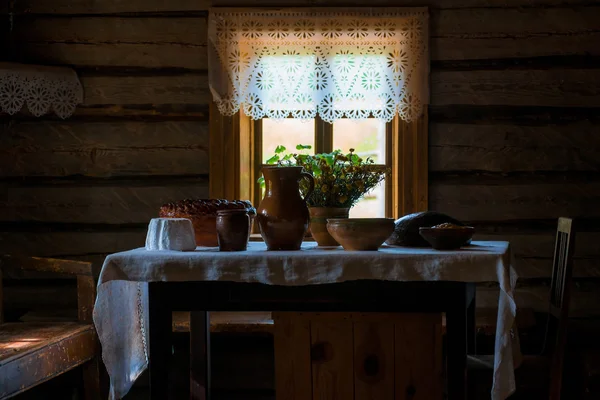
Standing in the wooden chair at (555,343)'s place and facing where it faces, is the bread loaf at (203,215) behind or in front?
in front

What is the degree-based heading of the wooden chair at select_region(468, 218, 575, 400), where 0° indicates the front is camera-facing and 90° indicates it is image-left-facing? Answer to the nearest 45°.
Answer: approximately 90°

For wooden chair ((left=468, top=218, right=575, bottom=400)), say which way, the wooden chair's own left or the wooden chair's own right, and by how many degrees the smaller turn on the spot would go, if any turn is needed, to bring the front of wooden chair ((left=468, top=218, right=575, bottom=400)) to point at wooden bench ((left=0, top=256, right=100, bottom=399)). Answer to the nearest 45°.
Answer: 0° — it already faces it

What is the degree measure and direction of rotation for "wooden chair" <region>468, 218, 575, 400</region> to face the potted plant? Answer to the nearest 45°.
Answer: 0° — it already faces it

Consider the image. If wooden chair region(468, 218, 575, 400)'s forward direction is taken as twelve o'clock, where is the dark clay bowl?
The dark clay bowl is roughly at 11 o'clock from the wooden chair.

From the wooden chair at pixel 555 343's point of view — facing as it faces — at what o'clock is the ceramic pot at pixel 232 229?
The ceramic pot is roughly at 11 o'clock from the wooden chair.

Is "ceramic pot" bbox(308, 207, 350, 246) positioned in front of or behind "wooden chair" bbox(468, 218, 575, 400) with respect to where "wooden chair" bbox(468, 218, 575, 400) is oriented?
in front
